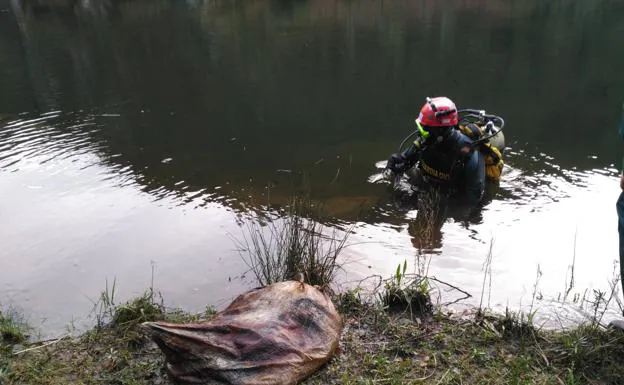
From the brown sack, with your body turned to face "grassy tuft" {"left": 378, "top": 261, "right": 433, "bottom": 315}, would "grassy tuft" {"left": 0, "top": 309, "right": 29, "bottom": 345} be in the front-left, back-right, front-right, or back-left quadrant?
back-left

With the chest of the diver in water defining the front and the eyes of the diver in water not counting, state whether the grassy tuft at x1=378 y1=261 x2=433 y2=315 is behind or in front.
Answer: in front

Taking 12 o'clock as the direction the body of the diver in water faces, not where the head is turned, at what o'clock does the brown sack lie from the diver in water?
The brown sack is roughly at 11 o'clock from the diver in water.

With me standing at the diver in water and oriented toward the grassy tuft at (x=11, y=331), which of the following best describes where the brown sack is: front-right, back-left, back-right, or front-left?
front-left

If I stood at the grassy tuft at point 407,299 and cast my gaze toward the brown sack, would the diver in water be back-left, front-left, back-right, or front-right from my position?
back-right

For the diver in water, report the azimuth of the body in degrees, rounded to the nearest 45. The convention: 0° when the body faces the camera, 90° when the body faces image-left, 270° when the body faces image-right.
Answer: approximately 45°

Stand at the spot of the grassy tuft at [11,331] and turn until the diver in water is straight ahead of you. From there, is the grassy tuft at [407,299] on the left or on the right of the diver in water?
right

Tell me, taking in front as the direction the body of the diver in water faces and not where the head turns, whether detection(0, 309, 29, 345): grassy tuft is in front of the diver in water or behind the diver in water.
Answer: in front
